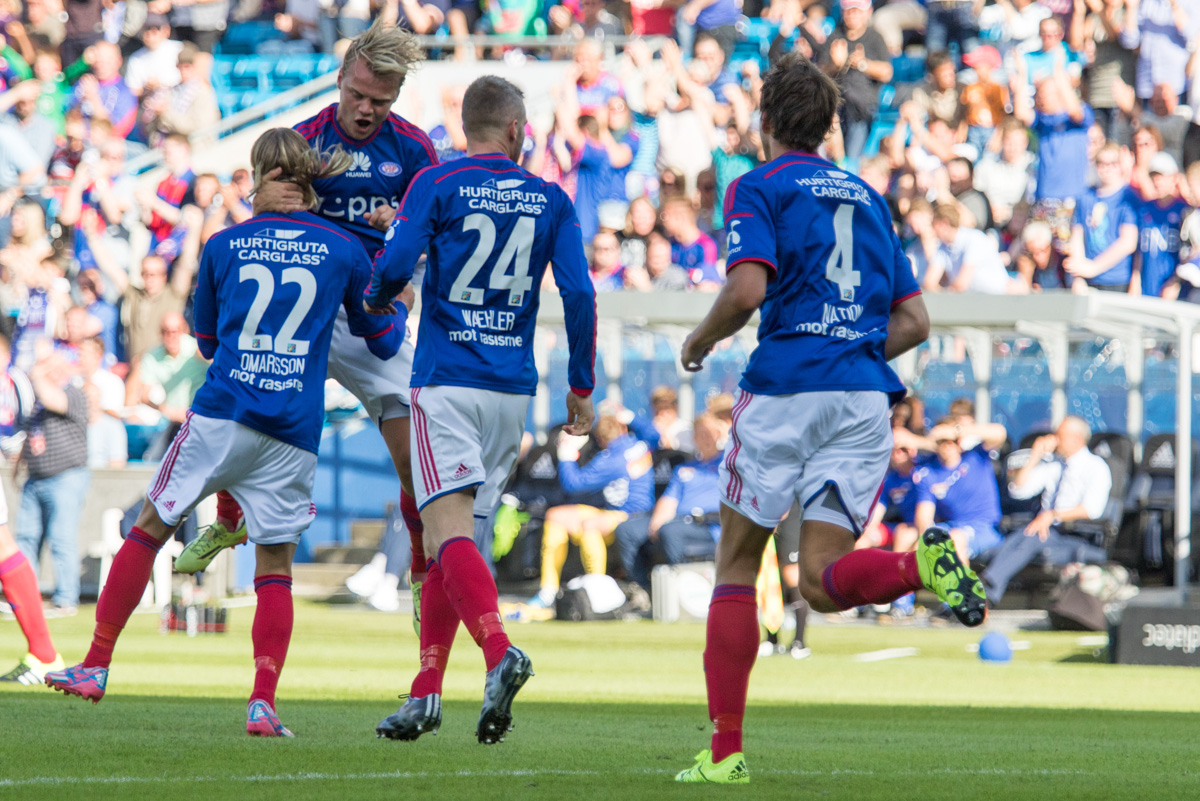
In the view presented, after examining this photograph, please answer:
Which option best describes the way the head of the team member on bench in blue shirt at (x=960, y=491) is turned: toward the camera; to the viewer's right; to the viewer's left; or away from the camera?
toward the camera

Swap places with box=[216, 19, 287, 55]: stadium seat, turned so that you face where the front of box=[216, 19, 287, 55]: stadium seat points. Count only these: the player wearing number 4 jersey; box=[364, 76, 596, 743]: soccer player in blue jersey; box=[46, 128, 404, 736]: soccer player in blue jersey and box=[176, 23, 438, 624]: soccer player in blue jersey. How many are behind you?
0

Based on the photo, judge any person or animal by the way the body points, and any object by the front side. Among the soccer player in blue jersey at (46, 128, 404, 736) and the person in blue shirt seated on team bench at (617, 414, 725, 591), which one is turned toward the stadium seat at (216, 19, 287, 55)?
the soccer player in blue jersey

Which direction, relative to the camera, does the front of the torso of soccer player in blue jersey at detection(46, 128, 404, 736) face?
away from the camera

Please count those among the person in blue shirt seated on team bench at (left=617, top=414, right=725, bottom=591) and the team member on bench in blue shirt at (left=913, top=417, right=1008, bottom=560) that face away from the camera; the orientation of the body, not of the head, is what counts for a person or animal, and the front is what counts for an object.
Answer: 0

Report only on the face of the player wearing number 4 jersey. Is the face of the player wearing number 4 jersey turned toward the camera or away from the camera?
away from the camera

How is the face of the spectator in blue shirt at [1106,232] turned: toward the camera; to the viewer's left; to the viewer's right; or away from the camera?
toward the camera

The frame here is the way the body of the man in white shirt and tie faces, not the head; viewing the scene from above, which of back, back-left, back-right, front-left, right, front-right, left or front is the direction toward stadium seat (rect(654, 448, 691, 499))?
front-right

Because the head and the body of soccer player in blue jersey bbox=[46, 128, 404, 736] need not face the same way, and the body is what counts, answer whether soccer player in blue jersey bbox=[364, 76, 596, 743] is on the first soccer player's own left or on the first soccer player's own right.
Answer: on the first soccer player's own right

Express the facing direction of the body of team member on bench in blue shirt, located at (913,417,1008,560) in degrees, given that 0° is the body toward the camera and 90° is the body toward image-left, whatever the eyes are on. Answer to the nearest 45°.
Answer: approximately 45°

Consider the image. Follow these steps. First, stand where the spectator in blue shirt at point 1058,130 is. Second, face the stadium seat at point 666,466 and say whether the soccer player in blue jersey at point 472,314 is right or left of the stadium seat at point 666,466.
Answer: left

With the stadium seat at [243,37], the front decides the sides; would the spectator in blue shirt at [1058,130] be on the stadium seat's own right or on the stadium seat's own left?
on the stadium seat's own left

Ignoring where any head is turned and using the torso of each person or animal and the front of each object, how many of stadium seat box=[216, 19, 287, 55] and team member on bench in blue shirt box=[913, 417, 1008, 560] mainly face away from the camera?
0

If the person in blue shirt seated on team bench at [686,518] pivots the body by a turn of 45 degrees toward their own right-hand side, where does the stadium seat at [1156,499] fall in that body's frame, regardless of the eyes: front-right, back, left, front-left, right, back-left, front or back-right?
back

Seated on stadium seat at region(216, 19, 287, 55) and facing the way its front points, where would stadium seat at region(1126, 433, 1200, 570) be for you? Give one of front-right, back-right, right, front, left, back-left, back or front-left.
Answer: left

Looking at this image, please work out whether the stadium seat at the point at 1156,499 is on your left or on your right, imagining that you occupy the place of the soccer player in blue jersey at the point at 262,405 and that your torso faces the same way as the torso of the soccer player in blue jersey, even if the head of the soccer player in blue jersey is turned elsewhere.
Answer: on your right

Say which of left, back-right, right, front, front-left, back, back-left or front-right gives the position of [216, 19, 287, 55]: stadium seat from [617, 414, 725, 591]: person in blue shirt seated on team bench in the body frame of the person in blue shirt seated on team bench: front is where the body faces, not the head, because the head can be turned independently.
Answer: right

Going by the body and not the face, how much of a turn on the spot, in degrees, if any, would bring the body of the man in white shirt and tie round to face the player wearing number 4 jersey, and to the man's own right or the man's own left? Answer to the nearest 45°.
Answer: approximately 45° to the man's own left

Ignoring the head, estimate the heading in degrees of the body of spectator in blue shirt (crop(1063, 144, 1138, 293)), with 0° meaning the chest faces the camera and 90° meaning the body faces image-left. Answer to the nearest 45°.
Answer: approximately 45°

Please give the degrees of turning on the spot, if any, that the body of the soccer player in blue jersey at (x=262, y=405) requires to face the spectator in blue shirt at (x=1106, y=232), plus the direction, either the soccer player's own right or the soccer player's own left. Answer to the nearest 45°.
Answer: approximately 45° to the soccer player's own right
